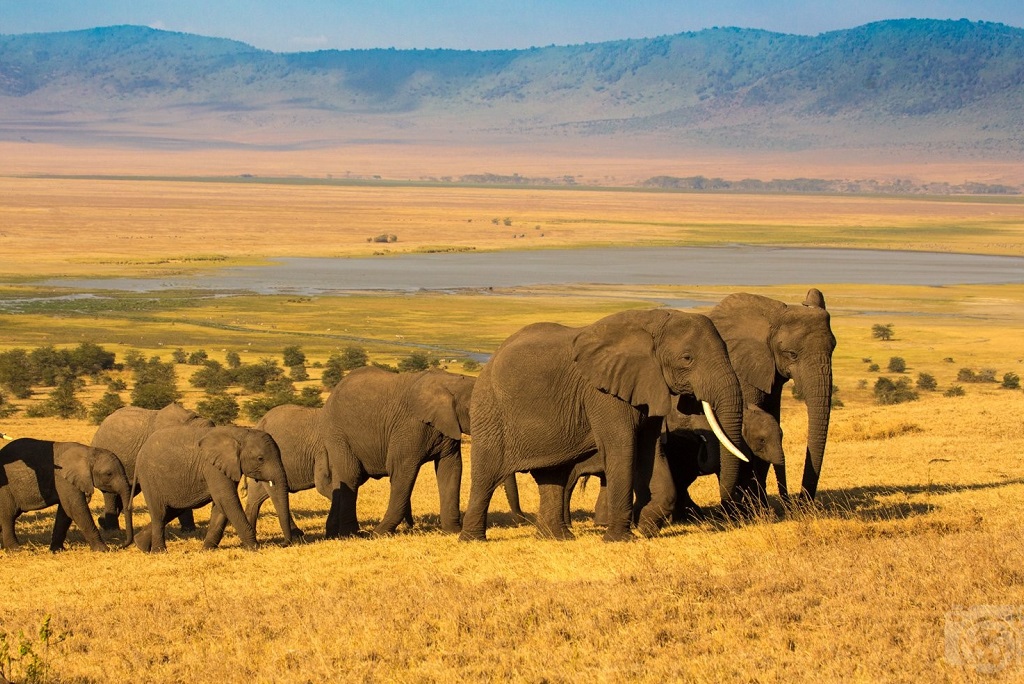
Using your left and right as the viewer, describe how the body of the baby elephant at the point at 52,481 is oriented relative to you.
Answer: facing to the right of the viewer

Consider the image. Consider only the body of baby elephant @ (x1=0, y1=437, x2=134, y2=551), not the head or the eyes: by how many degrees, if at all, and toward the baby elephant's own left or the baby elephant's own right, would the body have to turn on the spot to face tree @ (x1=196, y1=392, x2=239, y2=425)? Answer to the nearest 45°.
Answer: approximately 90° to the baby elephant's own left

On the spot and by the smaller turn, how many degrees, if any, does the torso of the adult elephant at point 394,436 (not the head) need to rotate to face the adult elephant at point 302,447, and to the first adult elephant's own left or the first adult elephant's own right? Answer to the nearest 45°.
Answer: approximately 135° to the first adult elephant's own left

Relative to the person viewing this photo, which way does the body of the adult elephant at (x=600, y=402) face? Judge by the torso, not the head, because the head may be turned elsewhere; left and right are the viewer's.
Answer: facing to the right of the viewer

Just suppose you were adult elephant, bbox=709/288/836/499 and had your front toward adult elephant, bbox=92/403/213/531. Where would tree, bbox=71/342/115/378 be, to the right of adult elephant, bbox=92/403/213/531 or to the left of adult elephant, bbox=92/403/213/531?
right

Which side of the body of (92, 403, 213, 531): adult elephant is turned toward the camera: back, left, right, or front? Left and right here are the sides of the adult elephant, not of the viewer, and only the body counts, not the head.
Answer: right

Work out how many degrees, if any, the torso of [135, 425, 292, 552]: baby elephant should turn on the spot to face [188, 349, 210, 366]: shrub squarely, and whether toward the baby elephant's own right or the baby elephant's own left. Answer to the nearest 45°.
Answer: approximately 90° to the baby elephant's own left

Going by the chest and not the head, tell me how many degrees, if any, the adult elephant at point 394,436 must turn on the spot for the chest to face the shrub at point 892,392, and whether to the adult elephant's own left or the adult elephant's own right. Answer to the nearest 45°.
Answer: approximately 45° to the adult elephant's own left

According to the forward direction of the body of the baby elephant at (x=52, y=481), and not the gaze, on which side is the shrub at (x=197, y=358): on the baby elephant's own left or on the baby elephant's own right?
on the baby elephant's own left

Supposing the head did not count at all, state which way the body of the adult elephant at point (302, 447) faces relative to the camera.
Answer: to the viewer's right

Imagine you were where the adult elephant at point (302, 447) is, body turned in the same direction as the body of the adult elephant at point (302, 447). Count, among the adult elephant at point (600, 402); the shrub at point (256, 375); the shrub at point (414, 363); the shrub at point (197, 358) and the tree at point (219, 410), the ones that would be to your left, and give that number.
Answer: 4

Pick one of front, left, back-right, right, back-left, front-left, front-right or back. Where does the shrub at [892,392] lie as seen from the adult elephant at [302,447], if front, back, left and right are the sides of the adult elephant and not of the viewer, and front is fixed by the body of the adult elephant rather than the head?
front-left

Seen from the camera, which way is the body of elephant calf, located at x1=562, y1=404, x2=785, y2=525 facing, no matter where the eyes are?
to the viewer's right

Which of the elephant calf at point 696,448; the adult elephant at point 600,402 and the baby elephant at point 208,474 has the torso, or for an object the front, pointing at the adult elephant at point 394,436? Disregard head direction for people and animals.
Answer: the baby elephant
